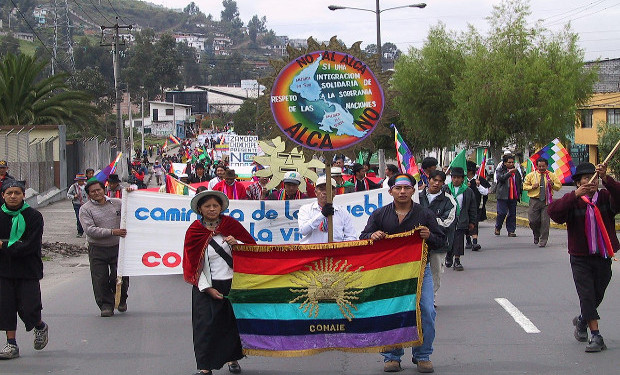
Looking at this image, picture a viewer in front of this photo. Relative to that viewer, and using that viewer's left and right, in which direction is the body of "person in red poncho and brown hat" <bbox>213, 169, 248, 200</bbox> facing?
facing the viewer

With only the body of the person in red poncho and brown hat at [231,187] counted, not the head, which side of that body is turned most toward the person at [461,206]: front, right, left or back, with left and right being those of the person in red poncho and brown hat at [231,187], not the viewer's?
left

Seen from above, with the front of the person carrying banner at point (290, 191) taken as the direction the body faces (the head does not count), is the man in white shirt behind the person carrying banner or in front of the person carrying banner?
in front

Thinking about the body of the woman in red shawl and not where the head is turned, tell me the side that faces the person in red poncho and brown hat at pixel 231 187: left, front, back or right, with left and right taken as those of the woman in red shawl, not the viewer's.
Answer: back

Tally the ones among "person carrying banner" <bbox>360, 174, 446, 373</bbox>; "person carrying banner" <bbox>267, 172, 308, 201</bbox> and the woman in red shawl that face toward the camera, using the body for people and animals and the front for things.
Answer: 3

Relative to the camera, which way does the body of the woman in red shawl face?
toward the camera

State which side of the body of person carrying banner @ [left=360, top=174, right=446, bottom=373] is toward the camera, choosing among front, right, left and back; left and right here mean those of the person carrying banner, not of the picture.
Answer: front

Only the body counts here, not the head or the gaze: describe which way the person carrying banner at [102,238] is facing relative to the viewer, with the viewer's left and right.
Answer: facing the viewer and to the right of the viewer

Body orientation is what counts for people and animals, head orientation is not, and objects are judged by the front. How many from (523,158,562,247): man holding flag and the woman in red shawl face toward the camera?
2

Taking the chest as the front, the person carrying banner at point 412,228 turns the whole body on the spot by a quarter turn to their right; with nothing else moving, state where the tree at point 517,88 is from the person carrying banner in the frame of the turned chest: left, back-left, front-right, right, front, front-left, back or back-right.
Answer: right
